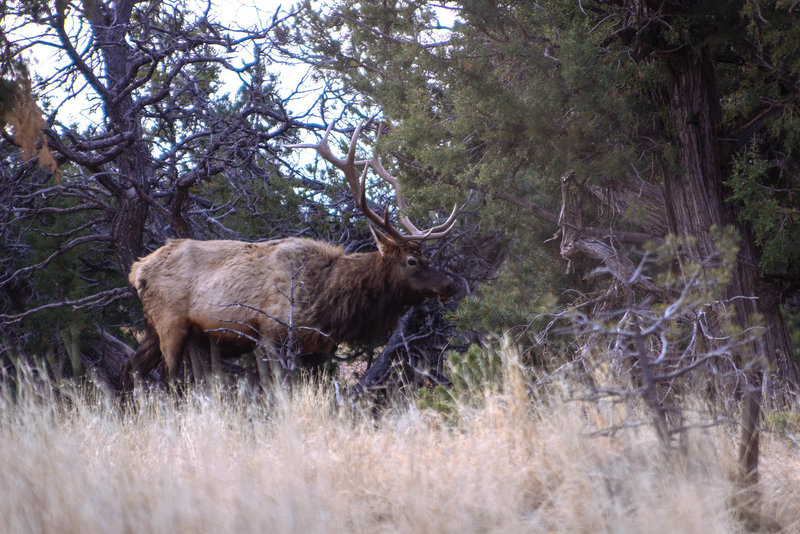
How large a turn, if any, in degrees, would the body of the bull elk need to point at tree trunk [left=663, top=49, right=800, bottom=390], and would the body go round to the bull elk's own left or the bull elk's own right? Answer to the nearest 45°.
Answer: approximately 45° to the bull elk's own right

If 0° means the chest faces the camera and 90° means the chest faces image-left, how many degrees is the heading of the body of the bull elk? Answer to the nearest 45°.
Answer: approximately 270°

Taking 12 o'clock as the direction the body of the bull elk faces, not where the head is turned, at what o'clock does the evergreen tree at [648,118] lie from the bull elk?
The evergreen tree is roughly at 1 o'clock from the bull elk.
